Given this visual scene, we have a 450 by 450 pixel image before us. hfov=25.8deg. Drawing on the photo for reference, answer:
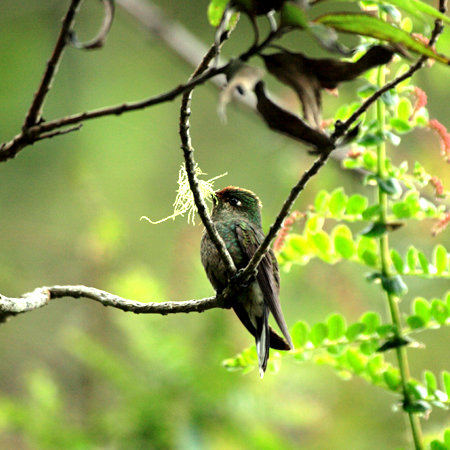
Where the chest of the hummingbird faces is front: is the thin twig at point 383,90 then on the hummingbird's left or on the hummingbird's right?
on the hummingbird's left

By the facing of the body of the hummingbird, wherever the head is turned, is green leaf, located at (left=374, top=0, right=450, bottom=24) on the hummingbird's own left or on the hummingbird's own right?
on the hummingbird's own left

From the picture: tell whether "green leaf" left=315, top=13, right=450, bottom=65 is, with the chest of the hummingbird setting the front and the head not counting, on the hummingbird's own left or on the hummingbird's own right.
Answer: on the hummingbird's own left

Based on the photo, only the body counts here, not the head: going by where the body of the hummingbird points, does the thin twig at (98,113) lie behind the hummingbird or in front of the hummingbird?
in front

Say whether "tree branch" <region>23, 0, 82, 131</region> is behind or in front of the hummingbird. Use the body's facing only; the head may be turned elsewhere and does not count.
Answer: in front

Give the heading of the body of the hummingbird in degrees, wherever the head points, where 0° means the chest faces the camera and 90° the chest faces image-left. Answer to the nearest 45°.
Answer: approximately 45°

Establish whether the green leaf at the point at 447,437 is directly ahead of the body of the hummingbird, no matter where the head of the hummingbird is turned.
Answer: no
